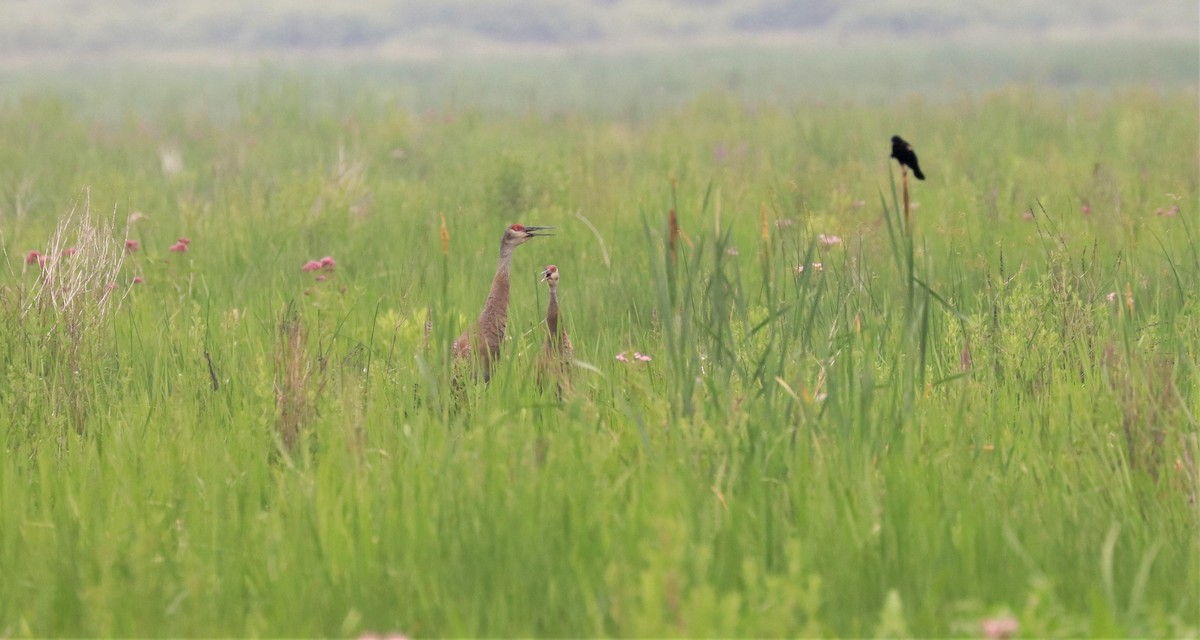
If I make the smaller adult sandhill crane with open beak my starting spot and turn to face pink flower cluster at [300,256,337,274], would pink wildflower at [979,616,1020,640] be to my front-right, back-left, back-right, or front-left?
back-left

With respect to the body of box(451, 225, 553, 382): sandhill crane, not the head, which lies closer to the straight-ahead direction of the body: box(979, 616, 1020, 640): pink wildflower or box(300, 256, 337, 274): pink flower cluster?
the pink wildflower

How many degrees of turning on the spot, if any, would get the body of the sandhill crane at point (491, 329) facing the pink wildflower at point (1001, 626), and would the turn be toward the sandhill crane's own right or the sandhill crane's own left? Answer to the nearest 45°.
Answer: approximately 90° to the sandhill crane's own right

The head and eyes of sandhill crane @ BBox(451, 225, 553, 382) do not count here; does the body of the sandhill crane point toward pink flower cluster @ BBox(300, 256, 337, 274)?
no

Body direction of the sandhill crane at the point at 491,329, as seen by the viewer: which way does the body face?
to the viewer's right
